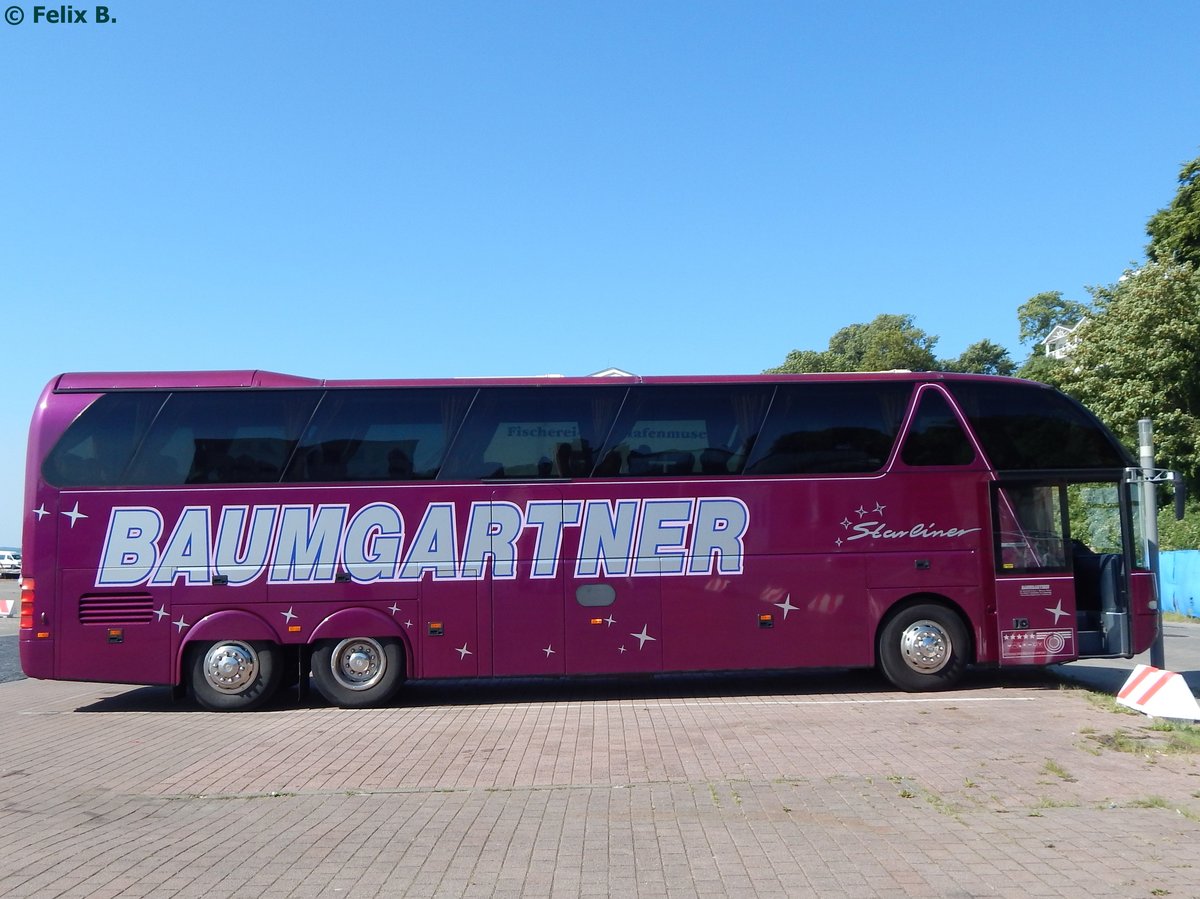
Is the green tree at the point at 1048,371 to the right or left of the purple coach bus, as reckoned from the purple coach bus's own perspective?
on its left

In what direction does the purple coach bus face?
to the viewer's right

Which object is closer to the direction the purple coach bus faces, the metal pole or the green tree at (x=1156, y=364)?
the metal pole

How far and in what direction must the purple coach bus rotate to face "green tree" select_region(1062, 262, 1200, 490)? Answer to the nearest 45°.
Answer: approximately 45° to its left

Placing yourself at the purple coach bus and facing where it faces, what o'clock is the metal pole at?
The metal pole is roughly at 12 o'clock from the purple coach bus.
